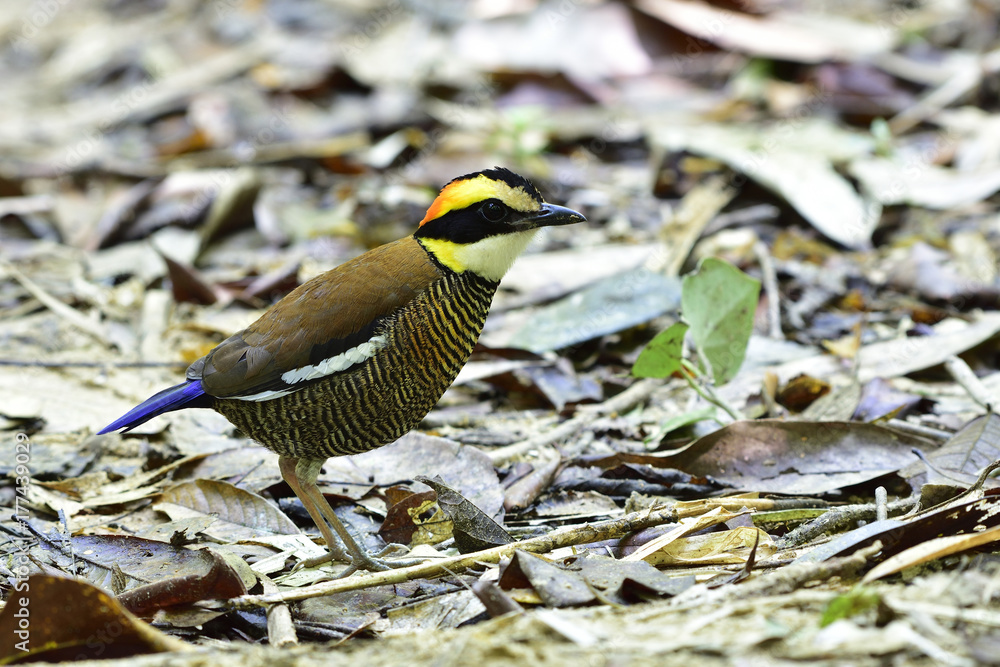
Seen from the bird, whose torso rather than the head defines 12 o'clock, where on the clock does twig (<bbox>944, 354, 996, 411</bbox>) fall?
The twig is roughly at 12 o'clock from the bird.

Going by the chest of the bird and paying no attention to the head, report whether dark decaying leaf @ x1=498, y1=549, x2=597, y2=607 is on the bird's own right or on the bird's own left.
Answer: on the bird's own right

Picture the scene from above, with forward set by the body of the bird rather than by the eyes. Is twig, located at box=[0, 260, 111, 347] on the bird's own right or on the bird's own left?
on the bird's own left

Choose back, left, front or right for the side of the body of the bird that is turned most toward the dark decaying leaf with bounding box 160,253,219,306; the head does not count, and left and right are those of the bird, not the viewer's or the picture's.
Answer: left

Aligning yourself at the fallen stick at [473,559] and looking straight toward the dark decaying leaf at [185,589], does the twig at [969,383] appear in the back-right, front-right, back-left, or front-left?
back-right

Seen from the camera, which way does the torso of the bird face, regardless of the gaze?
to the viewer's right

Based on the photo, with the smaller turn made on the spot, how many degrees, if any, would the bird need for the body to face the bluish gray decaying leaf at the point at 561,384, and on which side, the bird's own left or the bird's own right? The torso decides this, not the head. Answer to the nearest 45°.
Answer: approximately 45° to the bird's own left
